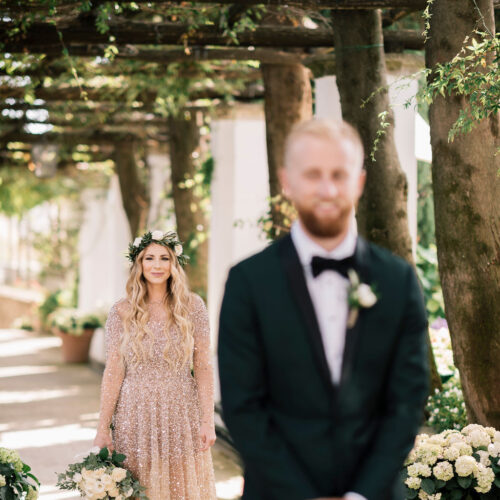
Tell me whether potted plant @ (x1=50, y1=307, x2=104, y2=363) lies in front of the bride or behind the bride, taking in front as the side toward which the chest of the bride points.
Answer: behind

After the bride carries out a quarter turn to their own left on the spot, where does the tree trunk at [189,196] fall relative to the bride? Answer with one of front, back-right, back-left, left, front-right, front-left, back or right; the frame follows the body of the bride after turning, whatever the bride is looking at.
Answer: left

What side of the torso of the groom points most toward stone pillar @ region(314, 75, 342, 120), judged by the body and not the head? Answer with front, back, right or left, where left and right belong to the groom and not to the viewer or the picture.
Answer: back

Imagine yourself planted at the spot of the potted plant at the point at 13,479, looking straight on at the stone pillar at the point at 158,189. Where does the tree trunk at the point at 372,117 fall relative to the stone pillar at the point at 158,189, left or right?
right

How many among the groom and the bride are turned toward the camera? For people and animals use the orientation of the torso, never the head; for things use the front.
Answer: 2

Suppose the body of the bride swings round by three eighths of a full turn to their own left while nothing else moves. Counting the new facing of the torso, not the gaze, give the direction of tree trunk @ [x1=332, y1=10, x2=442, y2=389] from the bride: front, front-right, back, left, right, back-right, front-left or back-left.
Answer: front

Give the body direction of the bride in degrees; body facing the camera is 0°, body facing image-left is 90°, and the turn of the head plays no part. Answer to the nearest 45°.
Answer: approximately 0°

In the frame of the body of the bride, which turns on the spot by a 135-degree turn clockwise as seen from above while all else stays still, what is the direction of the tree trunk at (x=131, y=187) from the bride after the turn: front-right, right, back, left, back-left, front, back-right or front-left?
front-right
